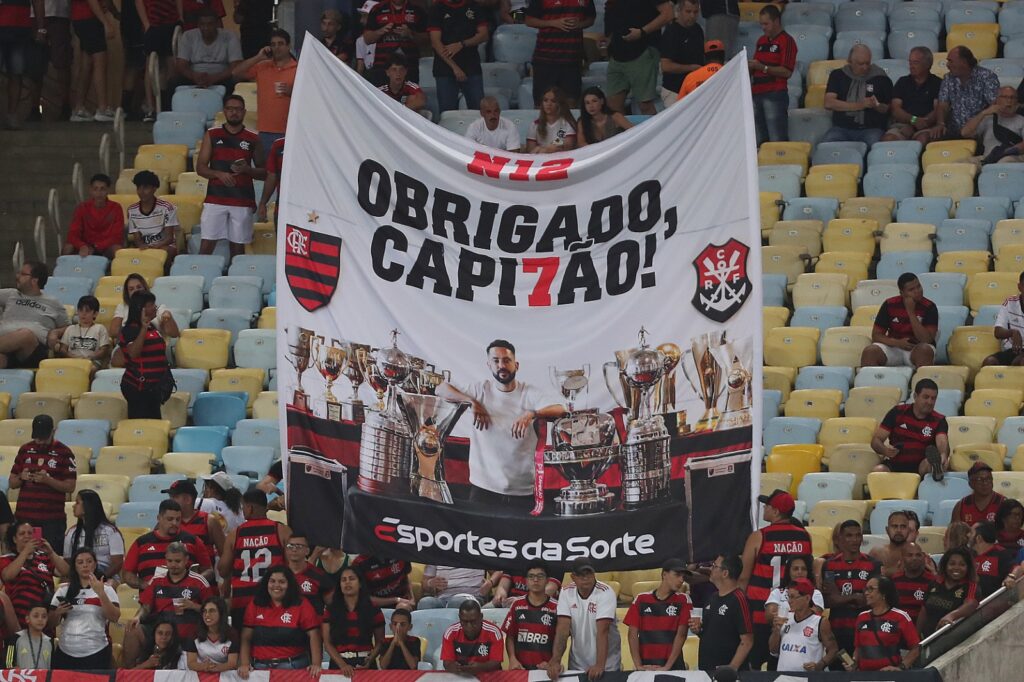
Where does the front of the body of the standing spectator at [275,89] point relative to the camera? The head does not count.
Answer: toward the camera

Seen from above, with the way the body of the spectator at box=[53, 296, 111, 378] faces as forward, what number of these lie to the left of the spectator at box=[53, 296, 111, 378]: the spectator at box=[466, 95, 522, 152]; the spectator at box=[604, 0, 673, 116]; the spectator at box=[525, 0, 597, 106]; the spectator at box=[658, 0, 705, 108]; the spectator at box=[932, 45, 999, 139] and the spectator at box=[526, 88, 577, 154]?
6

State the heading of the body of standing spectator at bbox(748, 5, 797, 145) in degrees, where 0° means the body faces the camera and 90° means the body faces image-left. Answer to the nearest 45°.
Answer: approximately 45°

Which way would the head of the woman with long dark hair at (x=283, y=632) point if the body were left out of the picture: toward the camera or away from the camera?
toward the camera

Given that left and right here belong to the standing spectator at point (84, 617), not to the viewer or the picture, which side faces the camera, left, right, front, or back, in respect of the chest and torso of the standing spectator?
front

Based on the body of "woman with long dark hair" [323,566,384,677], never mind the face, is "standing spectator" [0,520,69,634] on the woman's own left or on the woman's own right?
on the woman's own right
